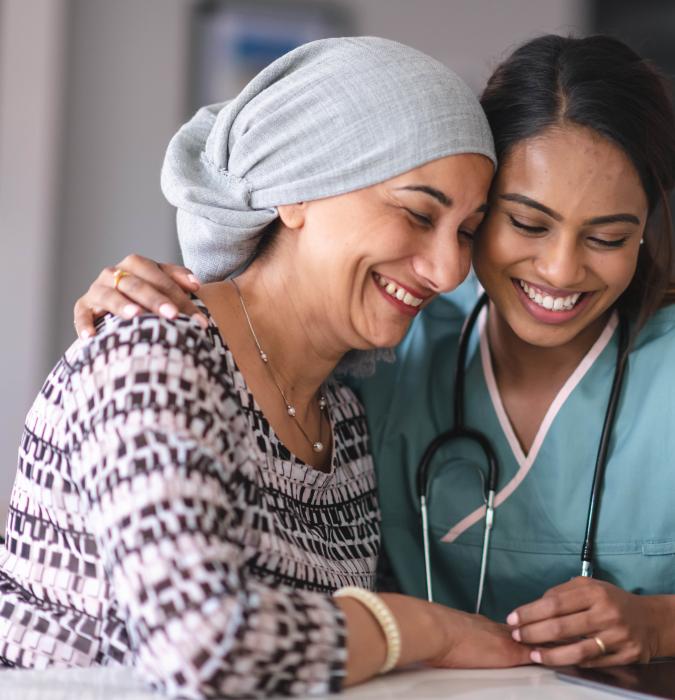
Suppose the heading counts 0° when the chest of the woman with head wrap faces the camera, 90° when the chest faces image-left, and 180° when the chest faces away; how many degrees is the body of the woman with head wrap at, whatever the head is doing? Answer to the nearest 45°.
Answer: approximately 315°
